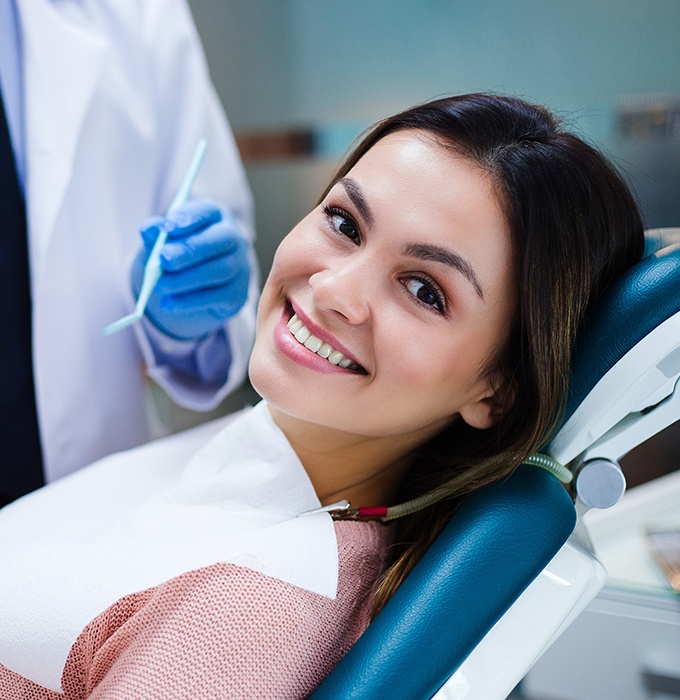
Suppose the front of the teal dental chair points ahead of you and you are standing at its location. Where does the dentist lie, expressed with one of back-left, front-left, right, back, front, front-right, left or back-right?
front-right

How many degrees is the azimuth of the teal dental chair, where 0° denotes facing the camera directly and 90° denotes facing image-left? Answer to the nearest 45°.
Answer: approximately 90°

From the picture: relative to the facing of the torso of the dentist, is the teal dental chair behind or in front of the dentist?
in front

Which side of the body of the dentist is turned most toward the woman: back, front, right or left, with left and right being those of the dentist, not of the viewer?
front

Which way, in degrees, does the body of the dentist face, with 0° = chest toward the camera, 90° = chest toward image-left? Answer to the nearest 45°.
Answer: approximately 0°
